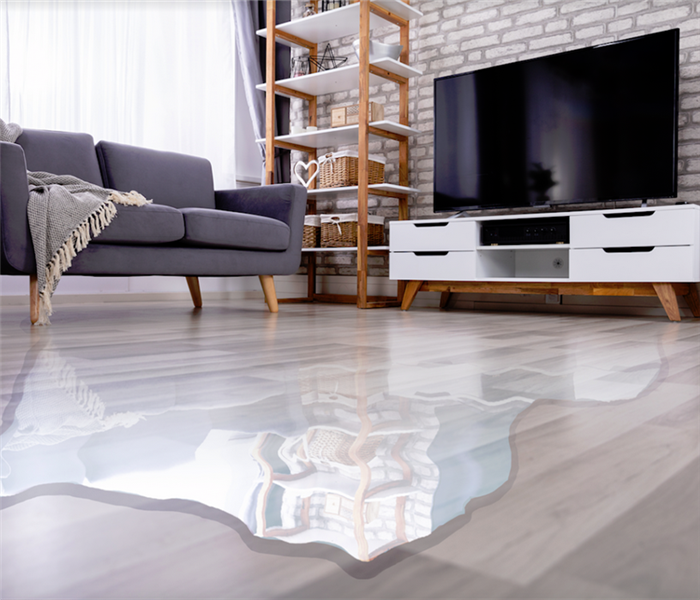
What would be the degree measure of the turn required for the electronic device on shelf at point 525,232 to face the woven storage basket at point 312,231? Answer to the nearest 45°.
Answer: approximately 135° to its right

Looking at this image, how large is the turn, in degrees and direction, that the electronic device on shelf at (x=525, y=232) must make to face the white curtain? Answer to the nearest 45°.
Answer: approximately 90° to its right

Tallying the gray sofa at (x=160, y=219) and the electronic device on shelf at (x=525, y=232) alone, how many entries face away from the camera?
0

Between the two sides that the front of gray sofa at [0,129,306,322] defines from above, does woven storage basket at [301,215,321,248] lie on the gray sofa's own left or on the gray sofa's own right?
on the gray sofa's own left

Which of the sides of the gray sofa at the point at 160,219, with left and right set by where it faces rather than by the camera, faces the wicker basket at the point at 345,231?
left

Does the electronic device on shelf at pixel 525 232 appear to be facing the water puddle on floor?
yes

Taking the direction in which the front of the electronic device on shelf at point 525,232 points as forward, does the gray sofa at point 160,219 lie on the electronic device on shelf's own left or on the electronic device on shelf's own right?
on the electronic device on shelf's own right

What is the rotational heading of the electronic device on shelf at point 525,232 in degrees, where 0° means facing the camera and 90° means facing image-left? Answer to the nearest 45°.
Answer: approximately 0°

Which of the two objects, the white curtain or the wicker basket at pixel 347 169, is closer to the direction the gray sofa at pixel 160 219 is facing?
the wicker basket
